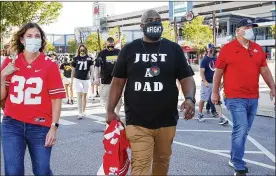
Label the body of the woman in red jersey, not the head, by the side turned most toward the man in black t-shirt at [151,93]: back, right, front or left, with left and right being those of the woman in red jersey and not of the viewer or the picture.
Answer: left

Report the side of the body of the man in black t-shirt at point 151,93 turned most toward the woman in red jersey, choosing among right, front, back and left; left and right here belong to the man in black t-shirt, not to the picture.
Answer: right

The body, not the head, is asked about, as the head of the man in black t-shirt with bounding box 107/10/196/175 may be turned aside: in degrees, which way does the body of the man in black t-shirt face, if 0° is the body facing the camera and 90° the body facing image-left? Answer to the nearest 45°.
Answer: approximately 0°

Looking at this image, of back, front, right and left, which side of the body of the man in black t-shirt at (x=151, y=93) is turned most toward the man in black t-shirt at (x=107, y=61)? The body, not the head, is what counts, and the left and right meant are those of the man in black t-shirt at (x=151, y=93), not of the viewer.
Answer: back

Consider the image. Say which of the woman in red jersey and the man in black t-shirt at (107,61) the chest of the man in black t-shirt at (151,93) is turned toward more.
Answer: the woman in red jersey

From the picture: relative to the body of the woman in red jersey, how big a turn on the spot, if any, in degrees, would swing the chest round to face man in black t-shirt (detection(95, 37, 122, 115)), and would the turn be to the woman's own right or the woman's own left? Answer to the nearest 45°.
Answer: approximately 180°
